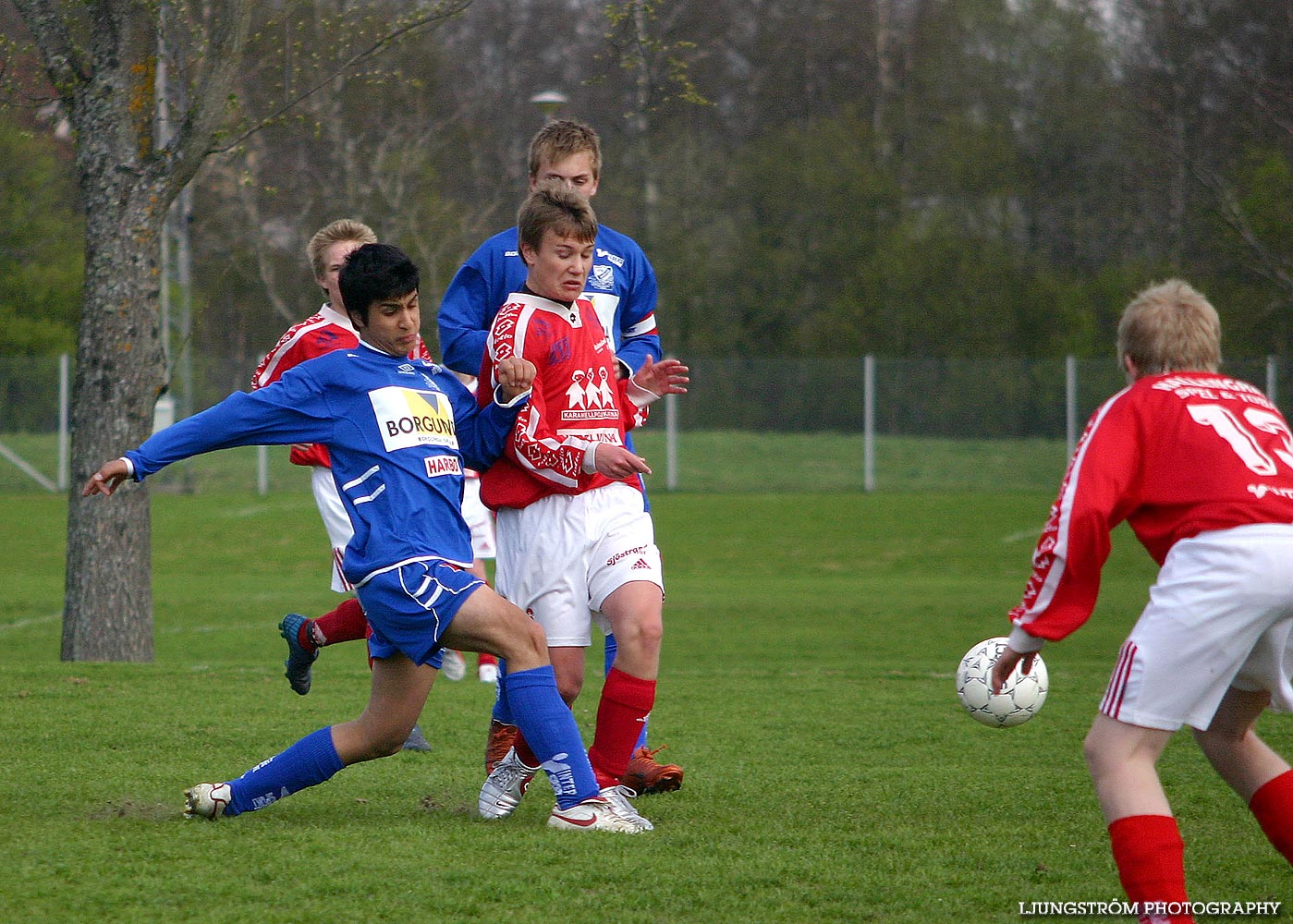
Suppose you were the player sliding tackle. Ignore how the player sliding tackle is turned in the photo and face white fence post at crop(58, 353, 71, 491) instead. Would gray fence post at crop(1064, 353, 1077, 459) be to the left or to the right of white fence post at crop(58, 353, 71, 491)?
right

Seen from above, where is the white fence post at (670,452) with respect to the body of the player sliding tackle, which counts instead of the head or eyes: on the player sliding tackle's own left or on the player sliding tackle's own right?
on the player sliding tackle's own left

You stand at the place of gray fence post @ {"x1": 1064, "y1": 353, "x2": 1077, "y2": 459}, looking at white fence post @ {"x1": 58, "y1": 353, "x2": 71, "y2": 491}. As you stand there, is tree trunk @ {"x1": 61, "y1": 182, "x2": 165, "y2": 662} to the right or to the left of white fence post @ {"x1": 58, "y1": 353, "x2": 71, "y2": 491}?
left

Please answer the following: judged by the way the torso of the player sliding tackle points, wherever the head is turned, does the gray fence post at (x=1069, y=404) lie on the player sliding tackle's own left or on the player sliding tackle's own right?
on the player sliding tackle's own left

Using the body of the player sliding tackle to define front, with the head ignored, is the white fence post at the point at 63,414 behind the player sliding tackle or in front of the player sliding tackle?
behind
